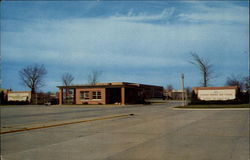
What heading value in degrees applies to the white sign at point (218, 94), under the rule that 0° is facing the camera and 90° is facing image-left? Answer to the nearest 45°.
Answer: approximately 0°
